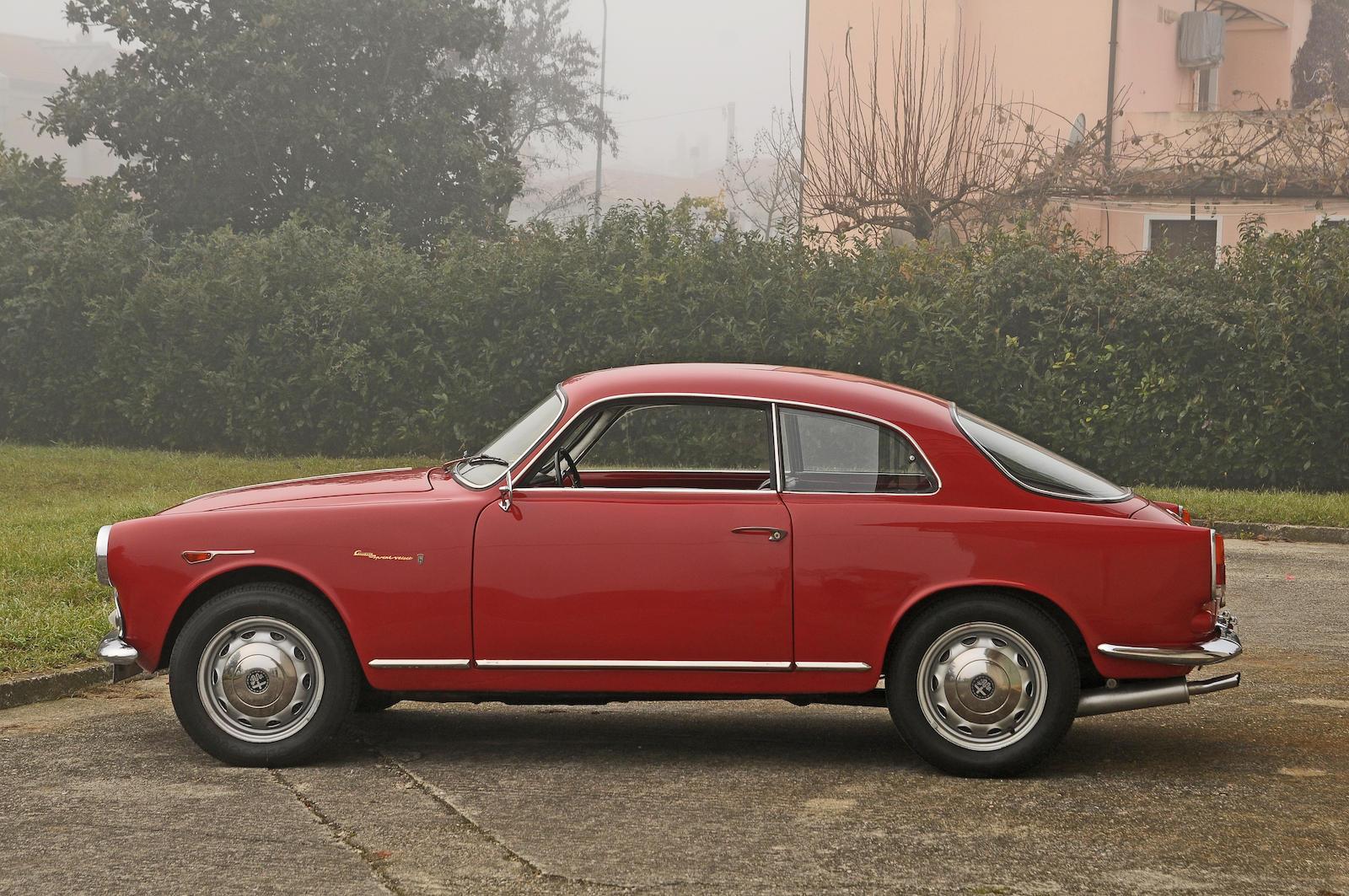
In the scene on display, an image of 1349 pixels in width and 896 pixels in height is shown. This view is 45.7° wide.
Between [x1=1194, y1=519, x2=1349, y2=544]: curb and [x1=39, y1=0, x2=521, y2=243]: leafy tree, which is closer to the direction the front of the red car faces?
the leafy tree

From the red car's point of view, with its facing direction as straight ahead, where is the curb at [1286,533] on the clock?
The curb is roughly at 4 o'clock from the red car.

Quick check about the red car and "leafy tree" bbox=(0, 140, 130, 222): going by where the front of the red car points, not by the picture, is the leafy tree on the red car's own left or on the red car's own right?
on the red car's own right

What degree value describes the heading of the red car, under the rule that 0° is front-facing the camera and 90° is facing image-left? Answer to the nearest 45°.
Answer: approximately 90°

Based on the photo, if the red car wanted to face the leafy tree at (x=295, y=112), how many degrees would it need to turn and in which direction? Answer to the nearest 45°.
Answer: approximately 90° to its right

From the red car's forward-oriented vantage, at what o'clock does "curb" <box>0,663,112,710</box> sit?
The curb is roughly at 1 o'clock from the red car.

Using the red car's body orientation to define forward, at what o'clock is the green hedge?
The green hedge is roughly at 3 o'clock from the red car.

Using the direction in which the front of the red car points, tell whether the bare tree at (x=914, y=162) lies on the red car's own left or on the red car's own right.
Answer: on the red car's own right

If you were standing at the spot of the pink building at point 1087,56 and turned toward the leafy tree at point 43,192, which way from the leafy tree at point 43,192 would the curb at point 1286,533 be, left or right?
left

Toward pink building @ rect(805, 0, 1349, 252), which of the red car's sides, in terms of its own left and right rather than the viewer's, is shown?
right

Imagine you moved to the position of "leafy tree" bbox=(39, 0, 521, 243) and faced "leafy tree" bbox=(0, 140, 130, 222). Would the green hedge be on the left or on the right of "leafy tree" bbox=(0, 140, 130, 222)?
left

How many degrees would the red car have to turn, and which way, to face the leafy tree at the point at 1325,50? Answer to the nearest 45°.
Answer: approximately 135° to its right
